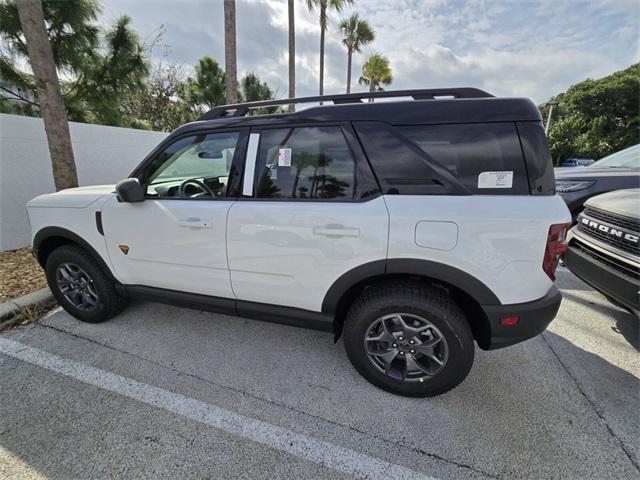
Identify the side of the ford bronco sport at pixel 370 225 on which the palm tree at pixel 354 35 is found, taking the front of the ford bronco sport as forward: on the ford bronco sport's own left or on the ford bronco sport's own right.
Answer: on the ford bronco sport's own right

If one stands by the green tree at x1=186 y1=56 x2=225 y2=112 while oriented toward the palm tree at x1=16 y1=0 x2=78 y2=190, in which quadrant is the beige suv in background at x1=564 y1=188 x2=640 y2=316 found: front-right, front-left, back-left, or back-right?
front-left

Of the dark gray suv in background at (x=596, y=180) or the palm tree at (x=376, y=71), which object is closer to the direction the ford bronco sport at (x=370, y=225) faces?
the palm tree

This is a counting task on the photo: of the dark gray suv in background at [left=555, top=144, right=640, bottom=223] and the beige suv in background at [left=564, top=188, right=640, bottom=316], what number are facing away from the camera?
0

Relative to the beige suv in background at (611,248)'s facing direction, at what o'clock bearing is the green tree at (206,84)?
The green tree is roughly at 2 o'clock from the beige suv in background.

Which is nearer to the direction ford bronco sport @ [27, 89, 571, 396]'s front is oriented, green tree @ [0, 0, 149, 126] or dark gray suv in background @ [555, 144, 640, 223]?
the green tree

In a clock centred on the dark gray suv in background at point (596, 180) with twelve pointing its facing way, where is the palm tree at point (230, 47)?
The palm tree is roughly at 1 o'clock from the dark gray suv in background.

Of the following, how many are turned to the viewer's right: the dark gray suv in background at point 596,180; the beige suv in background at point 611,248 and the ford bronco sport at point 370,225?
0

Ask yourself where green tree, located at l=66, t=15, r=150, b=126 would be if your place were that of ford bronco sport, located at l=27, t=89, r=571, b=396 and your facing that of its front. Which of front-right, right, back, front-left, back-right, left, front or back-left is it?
front

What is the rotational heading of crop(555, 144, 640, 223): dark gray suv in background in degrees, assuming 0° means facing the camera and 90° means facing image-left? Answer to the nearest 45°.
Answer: approximately 45°

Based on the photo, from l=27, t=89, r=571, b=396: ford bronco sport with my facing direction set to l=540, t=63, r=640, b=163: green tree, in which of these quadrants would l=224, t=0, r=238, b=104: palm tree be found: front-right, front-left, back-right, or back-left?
front-left

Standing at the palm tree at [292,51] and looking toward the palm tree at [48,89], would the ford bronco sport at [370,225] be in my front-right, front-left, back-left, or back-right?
front-left

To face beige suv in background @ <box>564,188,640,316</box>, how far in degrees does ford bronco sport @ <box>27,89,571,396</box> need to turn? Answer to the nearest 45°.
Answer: approximately 135° to its right

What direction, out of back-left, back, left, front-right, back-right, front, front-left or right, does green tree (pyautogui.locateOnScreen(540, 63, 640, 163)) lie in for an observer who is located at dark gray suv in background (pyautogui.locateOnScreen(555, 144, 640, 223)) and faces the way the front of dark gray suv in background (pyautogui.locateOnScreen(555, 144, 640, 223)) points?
back-right

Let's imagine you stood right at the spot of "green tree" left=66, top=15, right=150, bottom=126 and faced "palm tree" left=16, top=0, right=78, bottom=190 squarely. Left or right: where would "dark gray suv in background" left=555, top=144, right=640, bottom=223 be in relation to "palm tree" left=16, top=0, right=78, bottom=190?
left

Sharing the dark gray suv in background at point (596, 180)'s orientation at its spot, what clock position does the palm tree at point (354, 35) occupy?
The palm tree is roughly at 3 o'clock from the dark gray suv in background.
